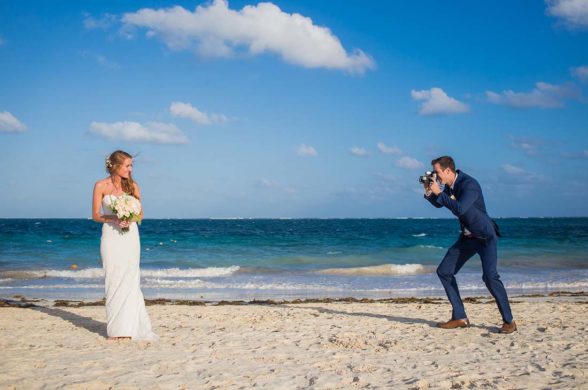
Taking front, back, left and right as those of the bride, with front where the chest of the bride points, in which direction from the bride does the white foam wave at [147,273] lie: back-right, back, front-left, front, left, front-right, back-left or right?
back-left

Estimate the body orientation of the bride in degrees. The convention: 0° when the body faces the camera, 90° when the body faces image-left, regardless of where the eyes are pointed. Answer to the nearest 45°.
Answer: approximately 315°

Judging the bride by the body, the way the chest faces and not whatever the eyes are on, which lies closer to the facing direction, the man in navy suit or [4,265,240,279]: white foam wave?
the man in navy suit

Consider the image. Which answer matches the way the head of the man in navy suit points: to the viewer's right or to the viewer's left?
to the viewer's left

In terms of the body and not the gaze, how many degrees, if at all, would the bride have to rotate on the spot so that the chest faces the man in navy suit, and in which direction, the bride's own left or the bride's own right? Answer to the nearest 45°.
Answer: approximately 45° to the bride's own left

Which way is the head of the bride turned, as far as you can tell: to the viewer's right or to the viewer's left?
to the viewer's right
